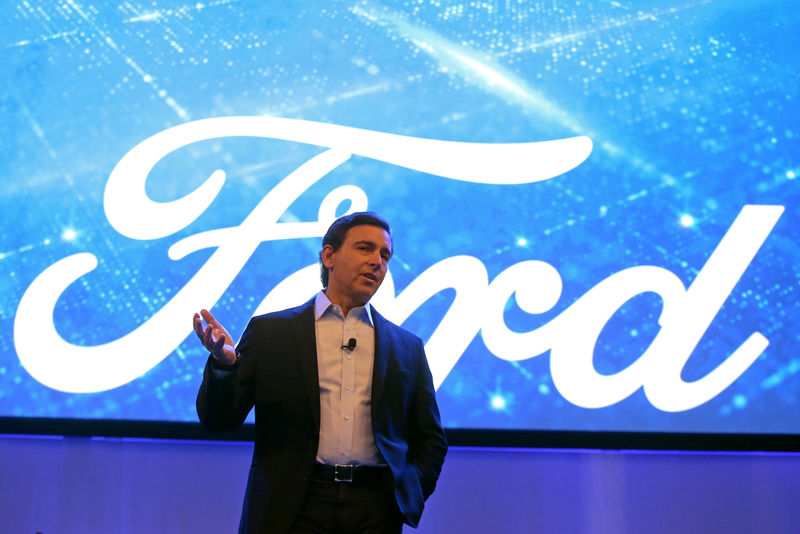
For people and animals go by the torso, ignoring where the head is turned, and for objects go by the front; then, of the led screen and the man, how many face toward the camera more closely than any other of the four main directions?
2

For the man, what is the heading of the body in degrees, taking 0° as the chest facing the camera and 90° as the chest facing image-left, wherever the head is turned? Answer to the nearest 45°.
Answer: approximately 0°

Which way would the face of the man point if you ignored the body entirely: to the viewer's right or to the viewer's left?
to the viewer's right

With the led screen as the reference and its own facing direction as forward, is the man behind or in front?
in front

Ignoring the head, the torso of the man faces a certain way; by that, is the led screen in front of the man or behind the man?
behind

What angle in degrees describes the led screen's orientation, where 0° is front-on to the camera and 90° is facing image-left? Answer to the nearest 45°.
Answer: approximately 0°
